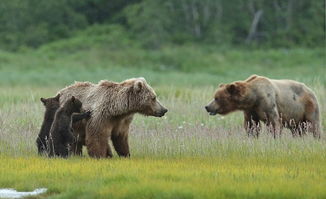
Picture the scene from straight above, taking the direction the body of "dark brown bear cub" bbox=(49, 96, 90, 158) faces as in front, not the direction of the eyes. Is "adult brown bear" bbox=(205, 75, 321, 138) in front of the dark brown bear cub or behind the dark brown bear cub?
in front

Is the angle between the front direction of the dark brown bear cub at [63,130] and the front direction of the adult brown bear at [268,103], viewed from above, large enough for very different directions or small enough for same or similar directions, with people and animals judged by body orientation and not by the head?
very different directions

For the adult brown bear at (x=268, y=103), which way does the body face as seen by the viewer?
to the viewer's left

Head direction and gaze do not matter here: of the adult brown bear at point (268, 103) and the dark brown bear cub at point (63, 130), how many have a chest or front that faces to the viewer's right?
1

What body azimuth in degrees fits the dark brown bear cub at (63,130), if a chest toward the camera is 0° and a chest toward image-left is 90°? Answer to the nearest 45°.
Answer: approximately 270°

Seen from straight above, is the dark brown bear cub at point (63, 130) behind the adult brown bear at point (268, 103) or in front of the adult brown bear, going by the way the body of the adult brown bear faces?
in front

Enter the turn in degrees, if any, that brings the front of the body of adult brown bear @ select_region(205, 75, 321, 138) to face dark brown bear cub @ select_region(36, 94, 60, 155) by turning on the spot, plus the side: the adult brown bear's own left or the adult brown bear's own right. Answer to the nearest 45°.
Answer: approximately 45° to the adult brown bear's own left
